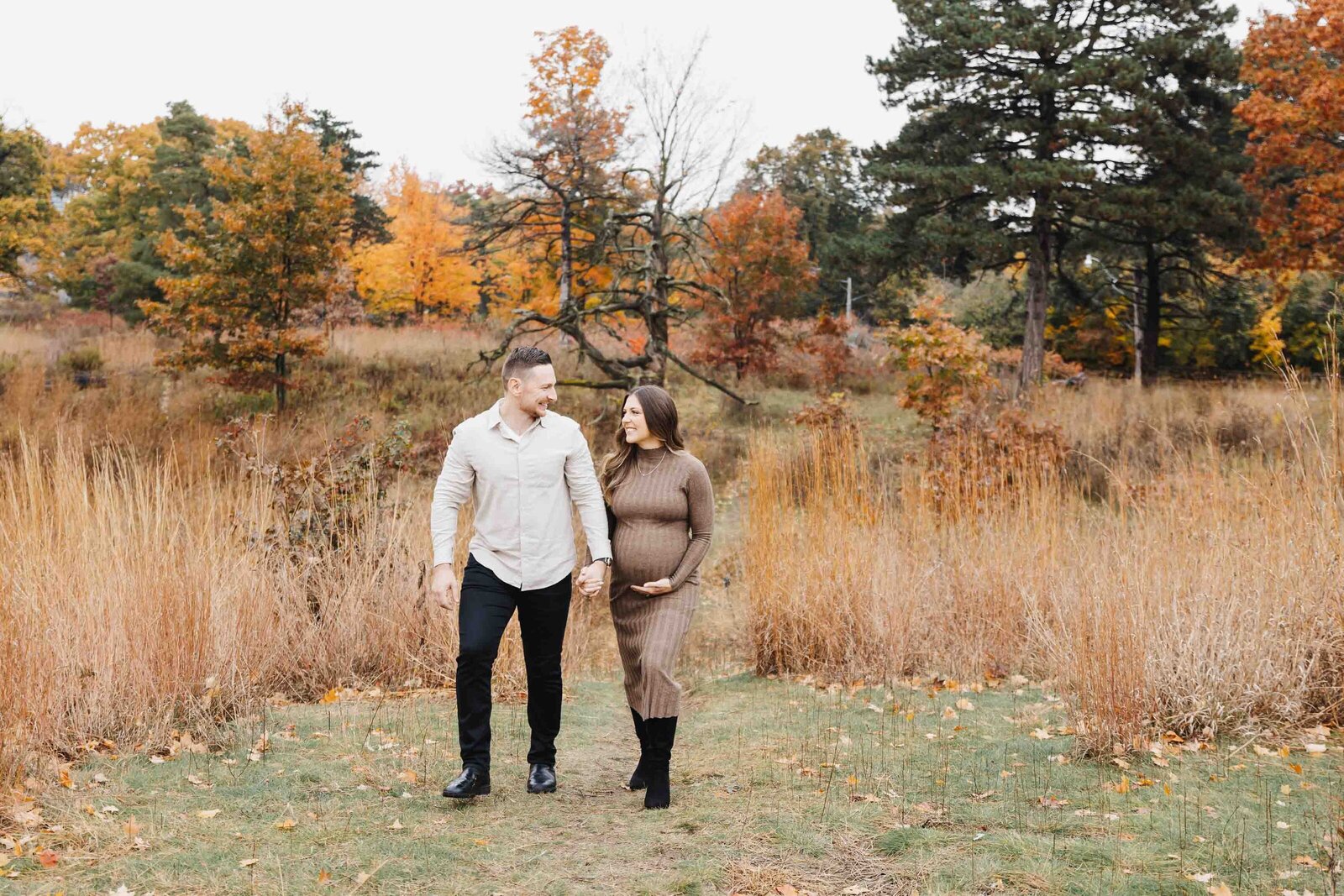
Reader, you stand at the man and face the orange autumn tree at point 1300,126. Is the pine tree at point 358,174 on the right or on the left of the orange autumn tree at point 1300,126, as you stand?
left

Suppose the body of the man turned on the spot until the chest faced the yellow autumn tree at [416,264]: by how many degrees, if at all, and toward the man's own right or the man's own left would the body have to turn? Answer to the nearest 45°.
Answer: approximately 180°

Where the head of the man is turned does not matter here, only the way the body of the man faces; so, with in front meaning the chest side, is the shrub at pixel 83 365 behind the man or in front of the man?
behind

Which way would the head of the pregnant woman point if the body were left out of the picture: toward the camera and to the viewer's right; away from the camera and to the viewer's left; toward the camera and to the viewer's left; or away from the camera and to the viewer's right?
toward the camera and to the viewer's left

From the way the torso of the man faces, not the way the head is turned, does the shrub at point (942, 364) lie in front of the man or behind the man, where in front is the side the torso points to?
behind

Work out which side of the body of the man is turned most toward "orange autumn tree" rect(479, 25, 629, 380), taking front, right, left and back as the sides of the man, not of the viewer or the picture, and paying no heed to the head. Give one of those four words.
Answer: back

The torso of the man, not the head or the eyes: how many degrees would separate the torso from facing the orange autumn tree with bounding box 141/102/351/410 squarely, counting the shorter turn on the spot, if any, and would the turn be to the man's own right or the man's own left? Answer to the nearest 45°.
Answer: approximately 180°

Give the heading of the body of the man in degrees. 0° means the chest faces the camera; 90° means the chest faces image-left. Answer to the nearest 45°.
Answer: approximately 0°

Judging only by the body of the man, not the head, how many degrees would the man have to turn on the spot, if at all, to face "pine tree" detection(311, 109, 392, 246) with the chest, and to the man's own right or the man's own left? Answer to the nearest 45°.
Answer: approximately 180°
